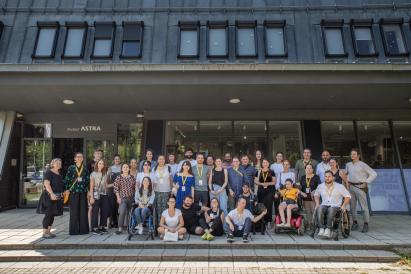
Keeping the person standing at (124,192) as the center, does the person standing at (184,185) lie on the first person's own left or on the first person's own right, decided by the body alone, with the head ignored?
on the first person's own left

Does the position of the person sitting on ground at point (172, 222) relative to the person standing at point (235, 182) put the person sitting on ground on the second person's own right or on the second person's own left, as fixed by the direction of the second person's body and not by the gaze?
on the second person's own right

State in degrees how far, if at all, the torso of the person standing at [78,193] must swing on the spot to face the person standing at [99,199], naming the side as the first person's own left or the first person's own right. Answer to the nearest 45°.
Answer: approximately 90° to the first person's own left

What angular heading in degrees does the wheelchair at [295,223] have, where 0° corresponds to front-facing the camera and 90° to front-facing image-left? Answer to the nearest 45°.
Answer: approximately 45°

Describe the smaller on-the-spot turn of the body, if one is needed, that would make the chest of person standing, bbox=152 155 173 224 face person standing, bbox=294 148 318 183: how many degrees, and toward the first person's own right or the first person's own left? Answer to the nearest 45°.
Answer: approximately 90° to the first person's own left

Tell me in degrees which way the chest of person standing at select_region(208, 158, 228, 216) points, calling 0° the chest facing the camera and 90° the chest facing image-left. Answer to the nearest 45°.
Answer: approximately 0°

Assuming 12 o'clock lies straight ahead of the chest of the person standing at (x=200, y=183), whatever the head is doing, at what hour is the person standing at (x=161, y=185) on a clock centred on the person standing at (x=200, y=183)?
the person standing at (x=161, y=185) is roughly at 3 o'clock from the person standing at (x=200, y=183).

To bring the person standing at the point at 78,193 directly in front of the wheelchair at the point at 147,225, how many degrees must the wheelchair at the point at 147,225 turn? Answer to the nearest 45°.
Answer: approximately 90° to its right

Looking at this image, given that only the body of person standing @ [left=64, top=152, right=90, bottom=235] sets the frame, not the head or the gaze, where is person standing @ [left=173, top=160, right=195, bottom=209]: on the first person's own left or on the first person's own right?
on the first person's own left
